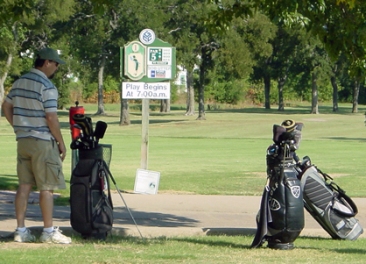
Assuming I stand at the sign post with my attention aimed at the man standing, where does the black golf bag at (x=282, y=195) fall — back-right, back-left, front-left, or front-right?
front-left

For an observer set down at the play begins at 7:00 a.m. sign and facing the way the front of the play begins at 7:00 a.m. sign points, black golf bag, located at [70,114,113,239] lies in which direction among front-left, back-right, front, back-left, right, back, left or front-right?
front

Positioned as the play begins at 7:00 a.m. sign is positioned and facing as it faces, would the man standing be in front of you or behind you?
in front

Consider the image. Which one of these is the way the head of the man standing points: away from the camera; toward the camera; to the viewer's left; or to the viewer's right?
to the viewer's right

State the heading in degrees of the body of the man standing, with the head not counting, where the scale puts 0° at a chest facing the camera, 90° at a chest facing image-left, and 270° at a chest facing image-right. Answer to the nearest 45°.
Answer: approximately 225°

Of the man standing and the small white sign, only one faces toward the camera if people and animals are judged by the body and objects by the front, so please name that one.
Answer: the small white sign

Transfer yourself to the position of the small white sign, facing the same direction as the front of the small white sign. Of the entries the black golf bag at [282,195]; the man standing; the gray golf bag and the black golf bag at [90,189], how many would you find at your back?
0

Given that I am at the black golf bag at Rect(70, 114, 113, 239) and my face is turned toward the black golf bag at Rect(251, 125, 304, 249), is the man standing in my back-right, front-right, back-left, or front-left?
back-right

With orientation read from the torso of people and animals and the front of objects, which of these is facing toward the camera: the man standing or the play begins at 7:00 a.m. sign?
the play begins at 7:00 a.m. sign

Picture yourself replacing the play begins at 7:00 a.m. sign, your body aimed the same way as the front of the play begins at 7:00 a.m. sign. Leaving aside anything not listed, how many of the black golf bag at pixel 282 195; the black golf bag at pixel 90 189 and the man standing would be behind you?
0

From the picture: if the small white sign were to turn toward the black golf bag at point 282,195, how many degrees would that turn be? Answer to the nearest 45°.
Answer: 0° — it already faces it

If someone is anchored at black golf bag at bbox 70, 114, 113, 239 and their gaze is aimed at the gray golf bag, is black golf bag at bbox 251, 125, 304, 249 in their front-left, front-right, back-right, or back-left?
front-right

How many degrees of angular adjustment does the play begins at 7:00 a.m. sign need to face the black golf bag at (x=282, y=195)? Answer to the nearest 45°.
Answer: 0° — it already faces it

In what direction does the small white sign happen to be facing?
toward the camera

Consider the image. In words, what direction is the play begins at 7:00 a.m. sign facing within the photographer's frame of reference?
facing the viewer

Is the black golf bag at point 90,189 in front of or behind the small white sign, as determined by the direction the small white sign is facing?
in front
